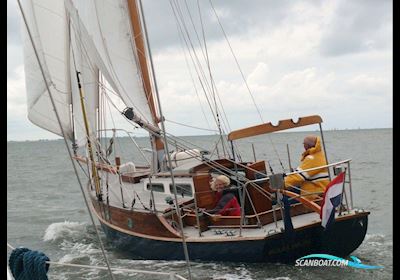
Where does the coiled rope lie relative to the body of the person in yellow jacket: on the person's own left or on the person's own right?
on the person's own left

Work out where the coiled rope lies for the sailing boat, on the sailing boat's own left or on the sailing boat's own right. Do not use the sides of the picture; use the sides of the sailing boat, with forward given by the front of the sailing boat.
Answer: on the sailing boat's own left

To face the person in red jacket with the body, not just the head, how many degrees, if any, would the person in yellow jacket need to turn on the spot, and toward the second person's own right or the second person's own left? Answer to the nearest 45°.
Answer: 0° — they already face them

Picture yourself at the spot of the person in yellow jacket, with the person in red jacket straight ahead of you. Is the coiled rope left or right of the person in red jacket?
left

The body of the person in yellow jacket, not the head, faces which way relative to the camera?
to the viewer's left

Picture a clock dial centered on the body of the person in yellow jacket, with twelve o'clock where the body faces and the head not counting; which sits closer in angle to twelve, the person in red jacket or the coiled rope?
the person in red jacket

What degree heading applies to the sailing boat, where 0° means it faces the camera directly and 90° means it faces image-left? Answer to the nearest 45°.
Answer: approximately 135°
